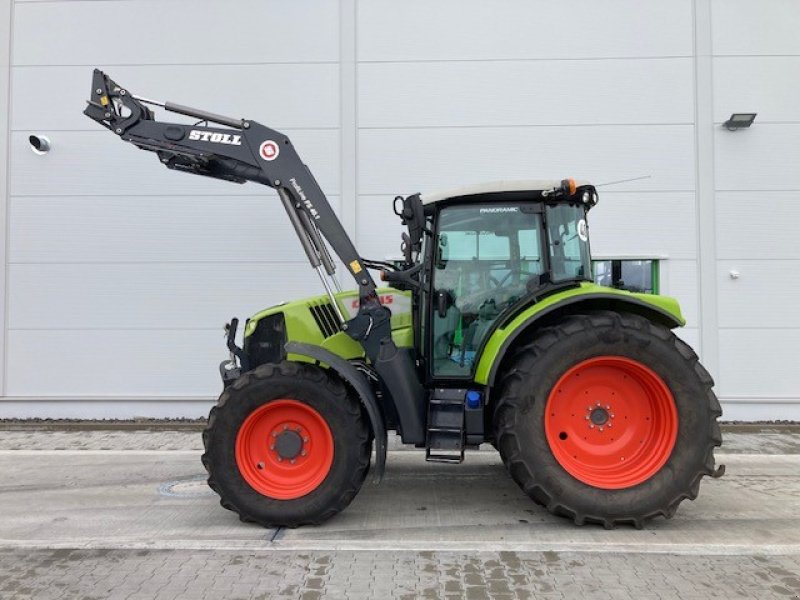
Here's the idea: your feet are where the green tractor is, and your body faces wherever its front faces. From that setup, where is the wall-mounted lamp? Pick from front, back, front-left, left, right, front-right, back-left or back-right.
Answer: back-right

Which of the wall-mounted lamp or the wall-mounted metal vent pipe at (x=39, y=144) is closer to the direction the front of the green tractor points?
the wall-mounted metal vent pipe

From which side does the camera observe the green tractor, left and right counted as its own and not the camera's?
left

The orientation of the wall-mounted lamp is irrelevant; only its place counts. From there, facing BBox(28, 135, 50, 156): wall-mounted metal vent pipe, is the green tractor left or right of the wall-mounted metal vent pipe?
left

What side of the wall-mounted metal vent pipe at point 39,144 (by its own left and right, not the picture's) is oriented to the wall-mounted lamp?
left

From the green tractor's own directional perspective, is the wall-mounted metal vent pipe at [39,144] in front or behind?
in front

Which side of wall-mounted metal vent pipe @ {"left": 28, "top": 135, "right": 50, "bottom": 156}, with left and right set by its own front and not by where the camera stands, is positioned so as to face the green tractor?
left

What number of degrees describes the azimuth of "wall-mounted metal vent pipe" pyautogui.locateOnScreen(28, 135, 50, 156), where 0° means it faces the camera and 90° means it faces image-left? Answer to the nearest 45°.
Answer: approximately 45°

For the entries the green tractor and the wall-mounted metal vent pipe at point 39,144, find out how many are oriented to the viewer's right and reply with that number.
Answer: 0
